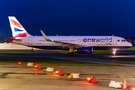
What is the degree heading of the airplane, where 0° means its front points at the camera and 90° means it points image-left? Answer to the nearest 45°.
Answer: approximately 270°
